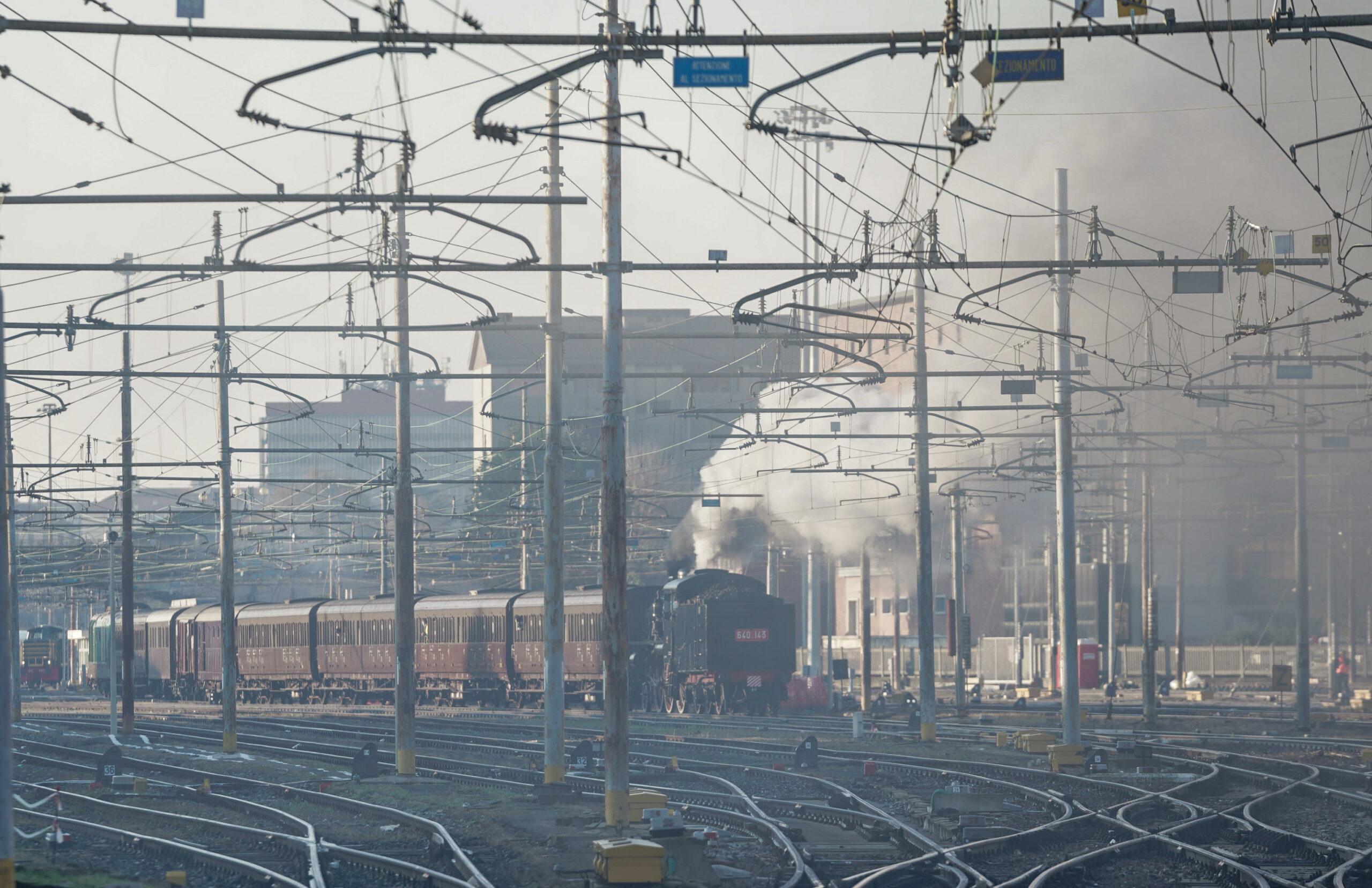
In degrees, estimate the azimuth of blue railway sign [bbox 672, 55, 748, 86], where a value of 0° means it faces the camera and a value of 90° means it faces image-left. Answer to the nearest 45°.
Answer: approximately 0°

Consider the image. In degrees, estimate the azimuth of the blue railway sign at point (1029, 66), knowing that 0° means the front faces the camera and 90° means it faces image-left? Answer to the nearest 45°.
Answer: approximately 0°

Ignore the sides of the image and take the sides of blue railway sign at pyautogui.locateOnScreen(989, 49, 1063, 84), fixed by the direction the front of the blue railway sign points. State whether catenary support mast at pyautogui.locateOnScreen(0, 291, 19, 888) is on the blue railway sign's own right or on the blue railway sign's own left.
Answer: on the blue railway sign's own right

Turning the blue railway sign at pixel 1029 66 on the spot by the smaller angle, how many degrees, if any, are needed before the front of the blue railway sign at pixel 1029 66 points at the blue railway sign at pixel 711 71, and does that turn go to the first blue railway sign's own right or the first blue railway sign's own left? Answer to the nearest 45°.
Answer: approximately 90° to the first blue railway sign's own right

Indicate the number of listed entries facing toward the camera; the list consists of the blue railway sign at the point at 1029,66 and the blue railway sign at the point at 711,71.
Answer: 2

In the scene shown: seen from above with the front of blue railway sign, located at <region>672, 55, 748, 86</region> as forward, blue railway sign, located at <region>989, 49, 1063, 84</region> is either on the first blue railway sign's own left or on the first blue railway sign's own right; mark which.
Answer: on the first blue railway sign's own left

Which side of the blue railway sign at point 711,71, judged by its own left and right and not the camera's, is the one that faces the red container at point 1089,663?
back
